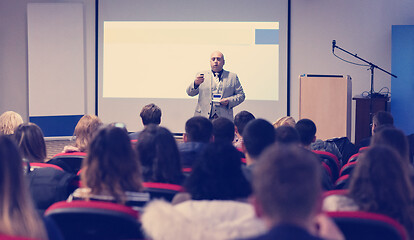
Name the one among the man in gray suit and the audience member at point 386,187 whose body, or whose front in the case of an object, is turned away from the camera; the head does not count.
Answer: the audience member

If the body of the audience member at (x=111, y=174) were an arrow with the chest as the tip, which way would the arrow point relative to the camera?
away from the camera

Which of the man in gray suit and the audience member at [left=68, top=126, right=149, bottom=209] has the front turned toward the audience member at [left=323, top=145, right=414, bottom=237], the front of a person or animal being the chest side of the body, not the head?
the man in gray suit

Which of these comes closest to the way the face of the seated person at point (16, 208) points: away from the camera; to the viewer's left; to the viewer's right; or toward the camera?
away from the camera

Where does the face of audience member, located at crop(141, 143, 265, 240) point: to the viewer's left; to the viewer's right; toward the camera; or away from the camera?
away from the camera

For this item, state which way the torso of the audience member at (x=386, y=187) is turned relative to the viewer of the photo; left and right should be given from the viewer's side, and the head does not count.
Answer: facing away from the viewer

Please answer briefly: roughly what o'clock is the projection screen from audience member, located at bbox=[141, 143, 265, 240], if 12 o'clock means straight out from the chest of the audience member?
The projection screen is roughly at 12 o'clock from the audience member.

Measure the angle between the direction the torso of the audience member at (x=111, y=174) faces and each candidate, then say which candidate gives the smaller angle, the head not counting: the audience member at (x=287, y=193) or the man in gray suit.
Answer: the man in gray suit

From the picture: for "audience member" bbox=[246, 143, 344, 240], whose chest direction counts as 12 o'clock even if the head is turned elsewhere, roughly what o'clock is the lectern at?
The lectern is roughly at 12 o'clock from the audience member.

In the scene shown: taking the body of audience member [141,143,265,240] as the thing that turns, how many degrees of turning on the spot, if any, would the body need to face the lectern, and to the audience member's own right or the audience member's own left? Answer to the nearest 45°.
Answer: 0° — they already face it

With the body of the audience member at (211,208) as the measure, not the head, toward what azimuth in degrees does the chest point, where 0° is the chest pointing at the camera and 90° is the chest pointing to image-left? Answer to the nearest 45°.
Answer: approximately 180°

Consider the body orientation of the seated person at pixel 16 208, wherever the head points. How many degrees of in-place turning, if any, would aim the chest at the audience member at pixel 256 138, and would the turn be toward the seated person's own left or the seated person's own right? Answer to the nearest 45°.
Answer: approximately 45° to the seated person's own right

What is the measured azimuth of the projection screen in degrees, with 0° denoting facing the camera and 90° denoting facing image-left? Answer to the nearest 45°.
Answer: approximately 0°

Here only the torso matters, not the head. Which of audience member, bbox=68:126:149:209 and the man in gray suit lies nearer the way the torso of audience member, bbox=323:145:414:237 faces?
the man in gray suit

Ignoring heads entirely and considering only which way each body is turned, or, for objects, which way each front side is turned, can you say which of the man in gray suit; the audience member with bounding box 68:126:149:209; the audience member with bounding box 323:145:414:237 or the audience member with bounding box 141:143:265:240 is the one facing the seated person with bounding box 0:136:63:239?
the man in gray suit

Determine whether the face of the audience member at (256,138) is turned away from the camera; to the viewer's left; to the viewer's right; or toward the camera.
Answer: away from the camera

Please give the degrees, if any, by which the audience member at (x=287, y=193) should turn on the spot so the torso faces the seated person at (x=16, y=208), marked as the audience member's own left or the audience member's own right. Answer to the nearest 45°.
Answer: approximately 90° to the audience member's own left

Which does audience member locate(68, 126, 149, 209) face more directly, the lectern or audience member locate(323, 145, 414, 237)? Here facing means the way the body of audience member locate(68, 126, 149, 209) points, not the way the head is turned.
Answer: the lectern

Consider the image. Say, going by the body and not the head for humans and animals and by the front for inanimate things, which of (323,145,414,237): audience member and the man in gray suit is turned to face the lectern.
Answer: the audience member

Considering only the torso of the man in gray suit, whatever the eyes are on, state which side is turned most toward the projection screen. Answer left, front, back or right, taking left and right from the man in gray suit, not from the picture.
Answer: back

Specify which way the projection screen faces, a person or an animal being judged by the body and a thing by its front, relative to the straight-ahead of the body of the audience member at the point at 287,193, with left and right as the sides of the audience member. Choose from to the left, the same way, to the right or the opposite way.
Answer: the opposite way
